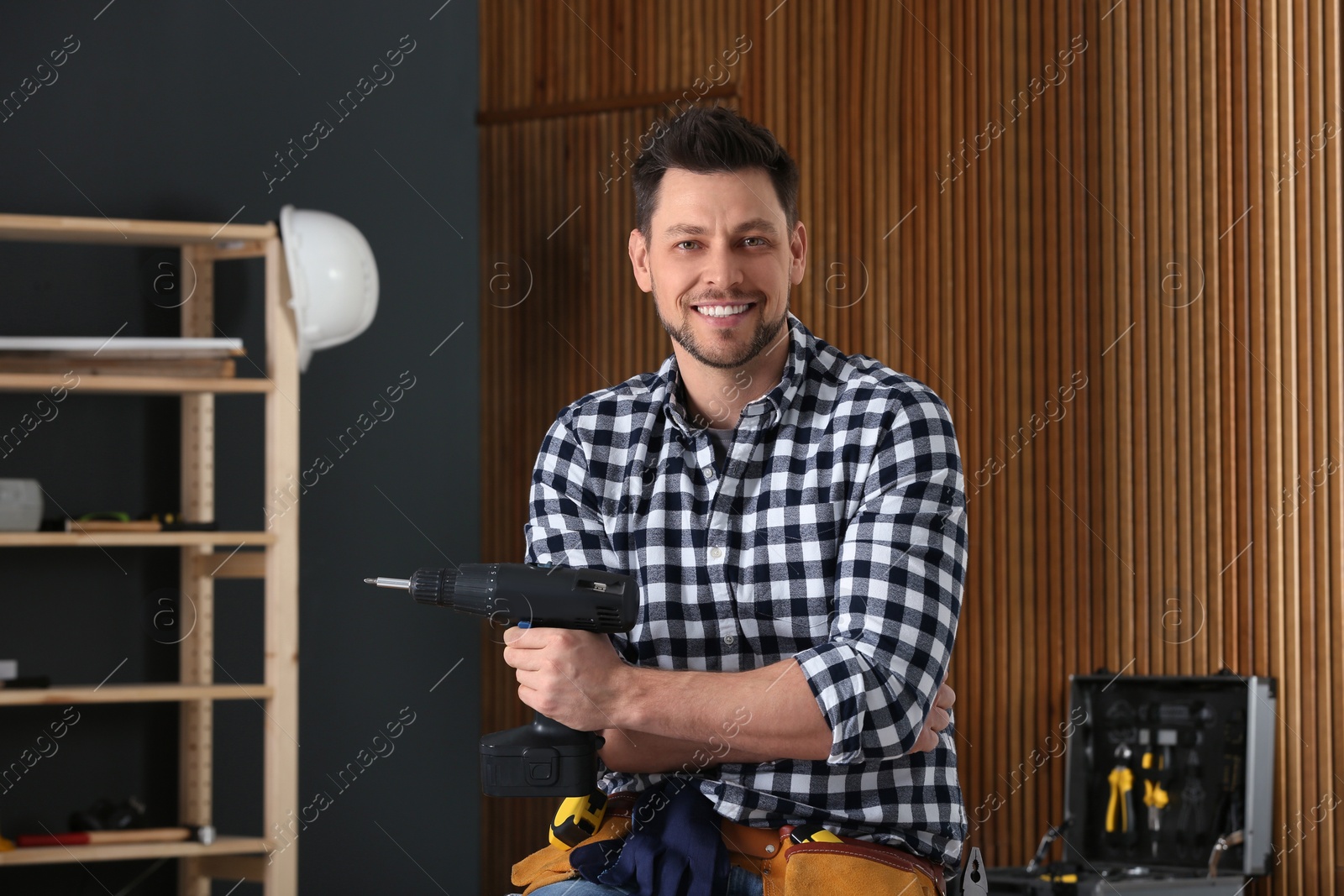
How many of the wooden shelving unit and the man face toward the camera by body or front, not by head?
2

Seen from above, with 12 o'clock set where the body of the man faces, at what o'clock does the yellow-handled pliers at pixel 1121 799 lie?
The yellow-handled pliers is roughly at 7 o'clock from the man.

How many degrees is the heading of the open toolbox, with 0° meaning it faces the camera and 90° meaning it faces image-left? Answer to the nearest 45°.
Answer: approximately 45°

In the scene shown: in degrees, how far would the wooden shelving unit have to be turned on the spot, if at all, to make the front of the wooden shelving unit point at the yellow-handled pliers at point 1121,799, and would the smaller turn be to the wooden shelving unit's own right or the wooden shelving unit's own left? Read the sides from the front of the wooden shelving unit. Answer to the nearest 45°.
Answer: approximately 90° to the wooden shelving unit's own left

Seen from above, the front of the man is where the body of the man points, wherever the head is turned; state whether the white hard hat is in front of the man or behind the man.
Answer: behind

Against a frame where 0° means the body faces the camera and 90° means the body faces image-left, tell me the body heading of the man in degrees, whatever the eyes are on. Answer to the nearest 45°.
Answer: approximately 0°

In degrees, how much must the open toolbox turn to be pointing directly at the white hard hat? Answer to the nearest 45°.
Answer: approximately 45° to its right
